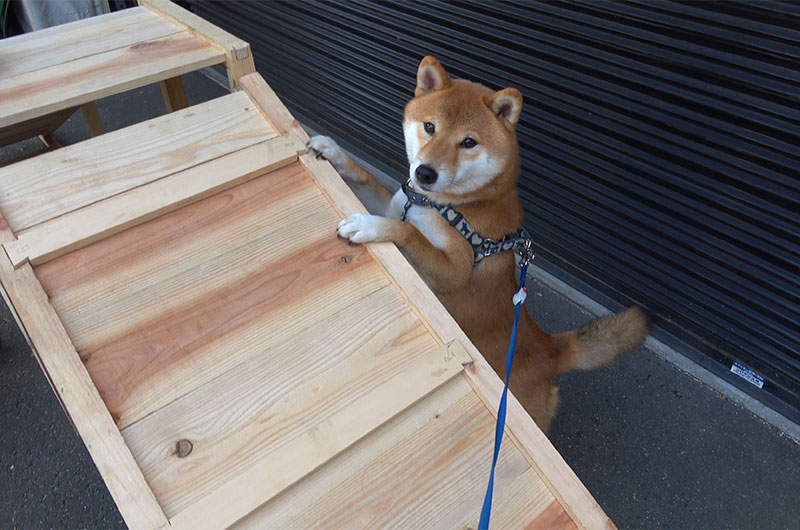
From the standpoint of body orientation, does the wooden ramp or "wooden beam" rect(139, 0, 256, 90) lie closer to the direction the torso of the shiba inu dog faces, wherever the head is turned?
the wooden ramp

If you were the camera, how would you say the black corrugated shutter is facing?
facing the viewer and to the left of the viewer

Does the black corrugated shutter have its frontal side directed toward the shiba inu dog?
yes

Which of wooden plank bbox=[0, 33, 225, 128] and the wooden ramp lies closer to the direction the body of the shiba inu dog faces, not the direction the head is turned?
the wooden ramp

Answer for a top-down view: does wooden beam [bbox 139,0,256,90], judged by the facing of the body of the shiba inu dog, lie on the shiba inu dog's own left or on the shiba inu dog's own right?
on the shiba inu dog's own right

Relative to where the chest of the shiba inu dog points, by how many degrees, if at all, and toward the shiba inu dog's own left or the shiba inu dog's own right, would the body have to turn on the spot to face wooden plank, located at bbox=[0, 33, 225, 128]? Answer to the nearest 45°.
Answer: approximately 45° to the shiba inu dog's own right

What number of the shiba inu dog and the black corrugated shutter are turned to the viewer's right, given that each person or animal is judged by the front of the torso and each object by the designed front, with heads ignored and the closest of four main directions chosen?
0

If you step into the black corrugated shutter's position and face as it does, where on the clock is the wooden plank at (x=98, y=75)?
The wooden plank is roughly at 1 o'clock from the black corrugated shutter.

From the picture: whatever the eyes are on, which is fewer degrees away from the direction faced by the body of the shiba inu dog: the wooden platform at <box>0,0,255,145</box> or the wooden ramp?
the wooden ramp

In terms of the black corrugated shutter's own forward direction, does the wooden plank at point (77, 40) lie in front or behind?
in front

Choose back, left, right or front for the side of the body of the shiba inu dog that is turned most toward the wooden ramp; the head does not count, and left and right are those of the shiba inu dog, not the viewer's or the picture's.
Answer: front
